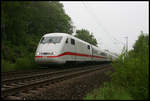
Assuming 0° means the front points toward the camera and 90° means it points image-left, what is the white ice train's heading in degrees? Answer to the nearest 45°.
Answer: approximately 45°
